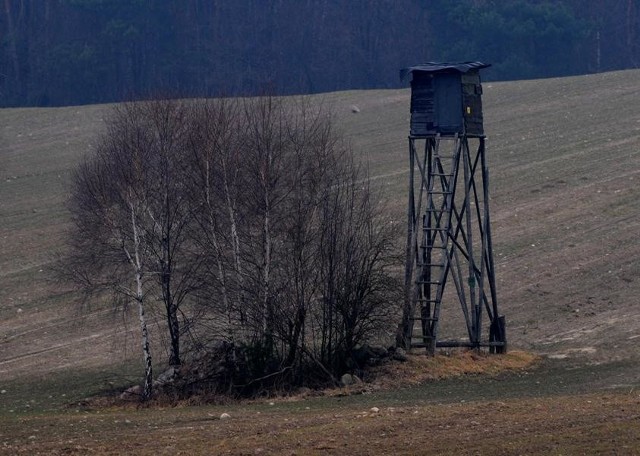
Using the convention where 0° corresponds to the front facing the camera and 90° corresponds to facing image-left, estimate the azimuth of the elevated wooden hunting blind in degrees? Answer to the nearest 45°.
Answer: approximately 0°

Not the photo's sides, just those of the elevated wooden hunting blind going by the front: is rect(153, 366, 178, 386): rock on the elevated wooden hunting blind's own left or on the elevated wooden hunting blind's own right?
on the elevated wooden hunting blind's own right

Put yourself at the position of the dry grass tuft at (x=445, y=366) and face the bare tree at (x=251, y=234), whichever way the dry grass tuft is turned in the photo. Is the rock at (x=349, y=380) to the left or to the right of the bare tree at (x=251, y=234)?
left

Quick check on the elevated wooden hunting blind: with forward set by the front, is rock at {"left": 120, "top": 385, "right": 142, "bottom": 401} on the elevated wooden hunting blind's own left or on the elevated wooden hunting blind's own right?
on the elevated wooden hunting blind's own right

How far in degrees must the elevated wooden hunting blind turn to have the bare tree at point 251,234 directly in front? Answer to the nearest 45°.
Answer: approximately 45° to its right

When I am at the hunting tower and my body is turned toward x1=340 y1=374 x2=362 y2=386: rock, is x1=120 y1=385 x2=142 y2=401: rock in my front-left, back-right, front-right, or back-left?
front-right

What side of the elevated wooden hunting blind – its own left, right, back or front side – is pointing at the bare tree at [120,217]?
right

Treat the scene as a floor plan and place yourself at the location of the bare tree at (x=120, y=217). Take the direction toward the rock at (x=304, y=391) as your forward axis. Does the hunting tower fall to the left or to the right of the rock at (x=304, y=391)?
left
